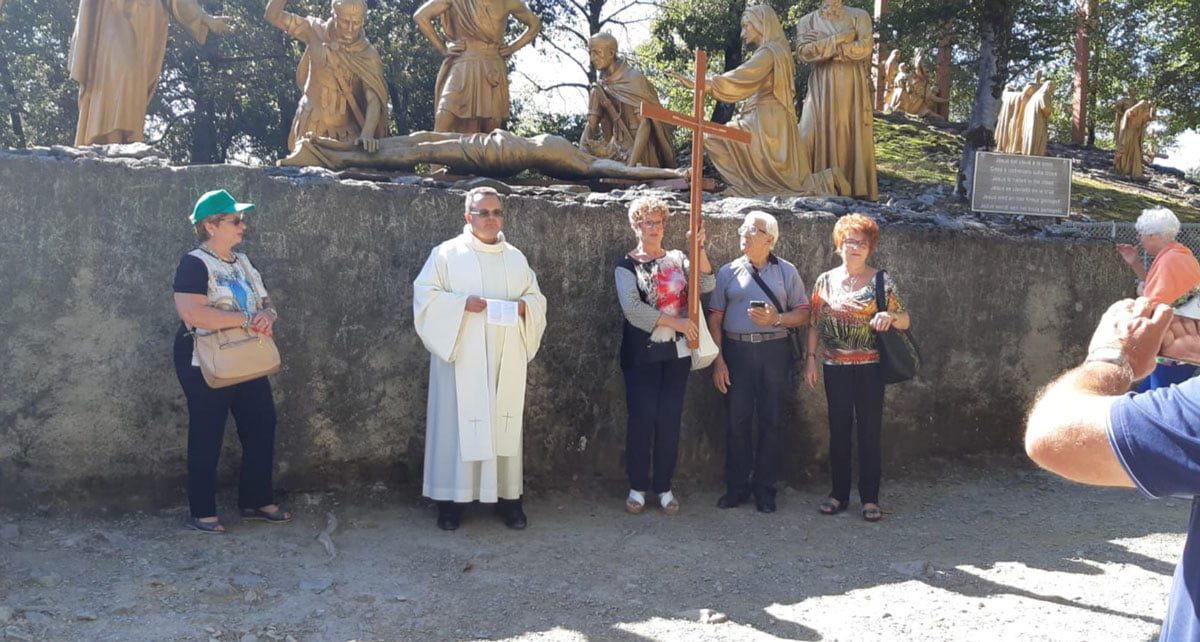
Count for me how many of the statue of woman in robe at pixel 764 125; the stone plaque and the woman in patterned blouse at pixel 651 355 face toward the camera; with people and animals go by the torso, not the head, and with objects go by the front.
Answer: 2

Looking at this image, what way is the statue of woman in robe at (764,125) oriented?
to the viewer's left

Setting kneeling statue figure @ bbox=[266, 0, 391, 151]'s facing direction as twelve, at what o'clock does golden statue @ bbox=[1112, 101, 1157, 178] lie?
The golden statue is roughly at 8 o'clock from the kneeling statue figure.

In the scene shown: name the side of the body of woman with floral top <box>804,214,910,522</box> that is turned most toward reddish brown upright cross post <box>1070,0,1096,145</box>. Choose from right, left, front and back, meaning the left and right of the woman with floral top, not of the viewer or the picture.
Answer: back

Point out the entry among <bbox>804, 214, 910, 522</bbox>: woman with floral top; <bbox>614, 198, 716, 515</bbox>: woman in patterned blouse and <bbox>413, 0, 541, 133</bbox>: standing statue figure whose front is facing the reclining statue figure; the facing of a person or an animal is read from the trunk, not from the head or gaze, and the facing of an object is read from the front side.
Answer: the standing statue figure

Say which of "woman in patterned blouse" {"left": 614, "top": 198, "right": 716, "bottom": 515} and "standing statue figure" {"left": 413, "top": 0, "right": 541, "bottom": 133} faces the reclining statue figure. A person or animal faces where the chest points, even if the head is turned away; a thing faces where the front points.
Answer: the standing statue figure

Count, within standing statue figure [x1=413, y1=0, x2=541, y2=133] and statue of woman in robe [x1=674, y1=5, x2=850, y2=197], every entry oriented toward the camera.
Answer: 1

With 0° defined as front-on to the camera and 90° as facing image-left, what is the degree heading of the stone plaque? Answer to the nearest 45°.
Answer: approximately 0°

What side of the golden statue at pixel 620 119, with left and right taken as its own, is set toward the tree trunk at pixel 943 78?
back

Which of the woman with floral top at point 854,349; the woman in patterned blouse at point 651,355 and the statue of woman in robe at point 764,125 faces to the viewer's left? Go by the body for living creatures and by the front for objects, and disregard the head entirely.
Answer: the statue of woman in robe

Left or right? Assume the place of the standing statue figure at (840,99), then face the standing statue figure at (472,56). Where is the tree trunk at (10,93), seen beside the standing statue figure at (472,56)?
right

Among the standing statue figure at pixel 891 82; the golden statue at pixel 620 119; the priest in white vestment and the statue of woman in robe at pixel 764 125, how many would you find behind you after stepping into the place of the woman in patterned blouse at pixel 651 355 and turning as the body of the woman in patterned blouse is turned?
3
